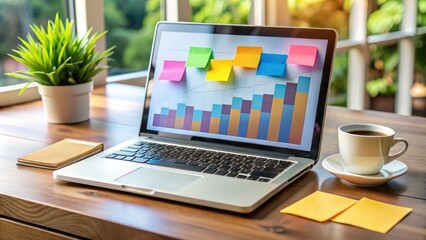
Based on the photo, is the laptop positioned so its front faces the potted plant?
no

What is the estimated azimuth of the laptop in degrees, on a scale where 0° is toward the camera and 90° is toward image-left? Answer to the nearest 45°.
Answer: approximately 45°
